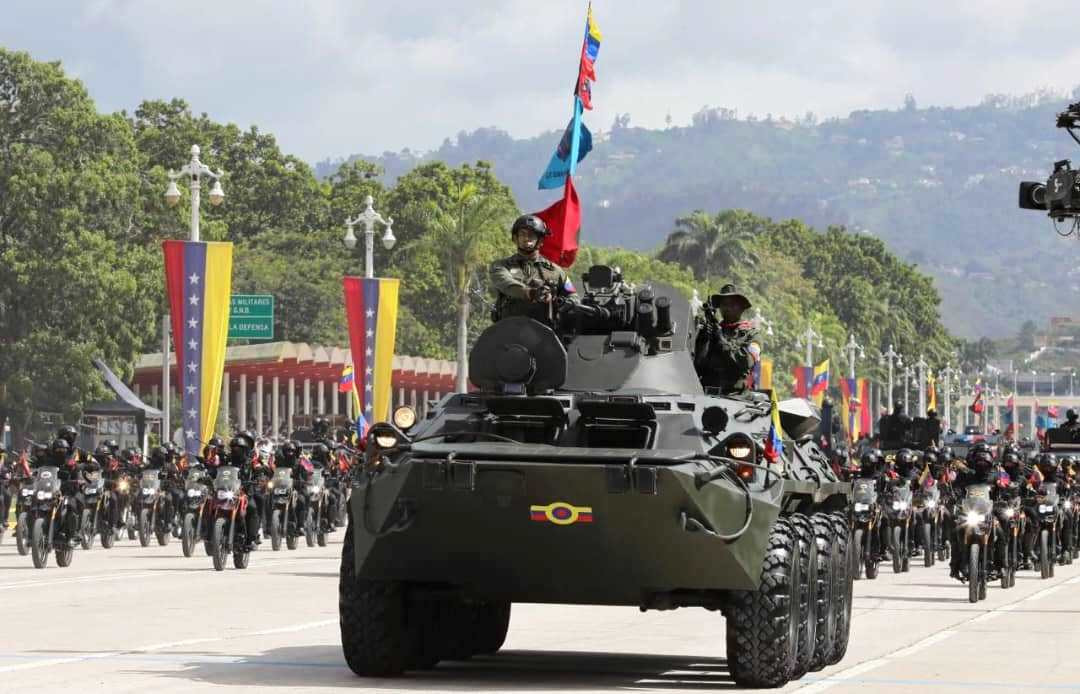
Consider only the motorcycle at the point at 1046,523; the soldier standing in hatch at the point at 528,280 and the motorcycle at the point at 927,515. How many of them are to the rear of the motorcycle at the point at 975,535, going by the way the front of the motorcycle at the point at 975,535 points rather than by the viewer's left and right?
2

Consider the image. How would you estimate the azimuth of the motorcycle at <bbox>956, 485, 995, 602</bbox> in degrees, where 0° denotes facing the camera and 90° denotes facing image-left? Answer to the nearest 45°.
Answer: approximately 0°

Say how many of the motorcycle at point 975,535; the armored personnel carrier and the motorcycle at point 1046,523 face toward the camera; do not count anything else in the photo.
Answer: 3
